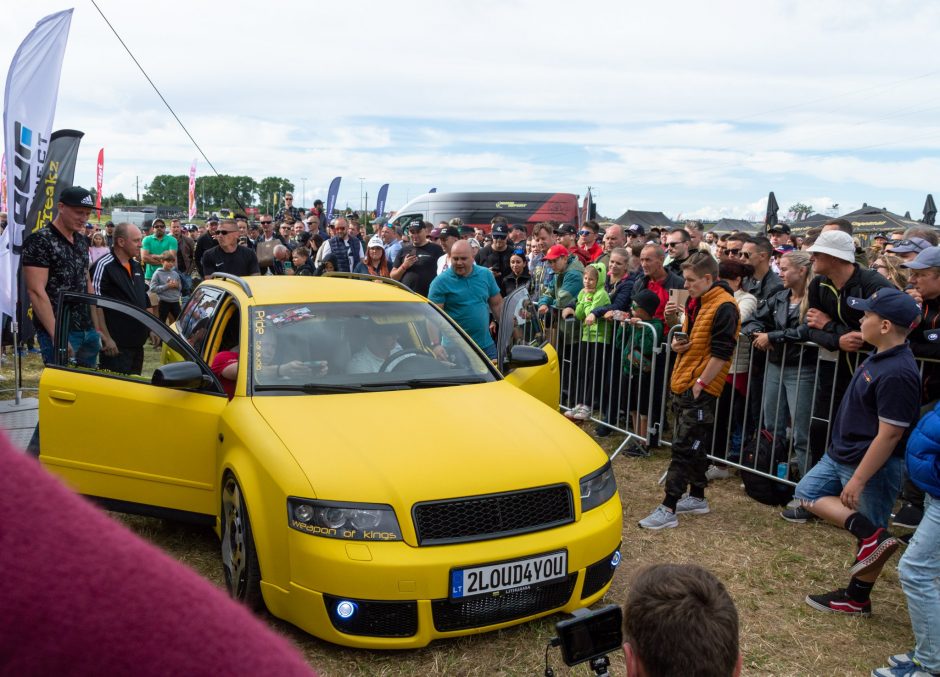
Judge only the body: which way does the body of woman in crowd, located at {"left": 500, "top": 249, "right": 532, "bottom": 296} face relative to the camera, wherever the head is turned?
toward the camera

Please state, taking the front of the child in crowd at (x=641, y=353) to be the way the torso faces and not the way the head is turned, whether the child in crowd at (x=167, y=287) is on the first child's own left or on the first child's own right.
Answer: on the first child's own right

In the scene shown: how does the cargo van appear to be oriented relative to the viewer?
to the viewer's left

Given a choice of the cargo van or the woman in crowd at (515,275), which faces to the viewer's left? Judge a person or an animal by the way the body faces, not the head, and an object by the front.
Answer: the cargo van

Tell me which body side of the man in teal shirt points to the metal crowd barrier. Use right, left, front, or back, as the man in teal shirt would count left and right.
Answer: left

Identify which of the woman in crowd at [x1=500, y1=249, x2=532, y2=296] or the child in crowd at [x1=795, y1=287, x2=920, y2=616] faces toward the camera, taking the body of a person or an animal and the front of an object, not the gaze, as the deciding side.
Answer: the woman in crowd at [x1=500, y1=249, x2=532, y2=296]

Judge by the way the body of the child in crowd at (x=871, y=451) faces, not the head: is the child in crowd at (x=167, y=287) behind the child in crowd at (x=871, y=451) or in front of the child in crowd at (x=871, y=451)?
in front

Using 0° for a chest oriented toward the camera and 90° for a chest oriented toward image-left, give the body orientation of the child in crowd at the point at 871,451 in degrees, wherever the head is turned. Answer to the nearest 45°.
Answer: approximately 90°

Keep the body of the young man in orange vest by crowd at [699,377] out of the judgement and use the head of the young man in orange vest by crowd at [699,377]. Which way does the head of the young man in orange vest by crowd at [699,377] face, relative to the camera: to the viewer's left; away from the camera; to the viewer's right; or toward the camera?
to the viewer's left

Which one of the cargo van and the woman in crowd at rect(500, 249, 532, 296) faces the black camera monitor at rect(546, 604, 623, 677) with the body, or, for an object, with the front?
the woman in crowd

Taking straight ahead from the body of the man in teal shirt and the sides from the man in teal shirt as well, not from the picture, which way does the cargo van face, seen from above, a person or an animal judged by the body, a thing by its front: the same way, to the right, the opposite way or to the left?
to the right

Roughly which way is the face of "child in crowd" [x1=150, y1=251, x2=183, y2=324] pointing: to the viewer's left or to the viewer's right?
to the viewer's right

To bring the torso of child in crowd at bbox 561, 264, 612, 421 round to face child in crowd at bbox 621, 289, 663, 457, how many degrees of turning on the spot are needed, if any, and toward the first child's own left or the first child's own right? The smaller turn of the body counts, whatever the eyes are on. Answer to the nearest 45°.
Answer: approximately 90° to the first child's own left
